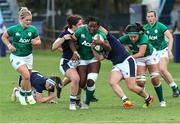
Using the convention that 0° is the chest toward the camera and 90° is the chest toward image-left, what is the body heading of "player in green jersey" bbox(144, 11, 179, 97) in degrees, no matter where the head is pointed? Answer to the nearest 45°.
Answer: approximately 45°

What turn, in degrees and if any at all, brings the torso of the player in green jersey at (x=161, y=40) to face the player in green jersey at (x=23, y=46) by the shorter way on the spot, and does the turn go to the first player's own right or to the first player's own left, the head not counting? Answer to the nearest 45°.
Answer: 0° — they already face them

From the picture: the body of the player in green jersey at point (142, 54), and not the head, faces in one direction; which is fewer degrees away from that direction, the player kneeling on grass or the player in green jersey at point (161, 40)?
the player kneeling on grass

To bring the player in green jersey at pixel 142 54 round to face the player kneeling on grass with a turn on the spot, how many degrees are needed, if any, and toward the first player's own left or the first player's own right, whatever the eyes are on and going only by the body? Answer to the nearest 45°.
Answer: approximately 45° to the first player's own right

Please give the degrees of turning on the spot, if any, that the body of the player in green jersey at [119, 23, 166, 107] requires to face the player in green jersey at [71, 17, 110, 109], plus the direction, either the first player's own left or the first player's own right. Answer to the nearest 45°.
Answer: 0° — they already face them

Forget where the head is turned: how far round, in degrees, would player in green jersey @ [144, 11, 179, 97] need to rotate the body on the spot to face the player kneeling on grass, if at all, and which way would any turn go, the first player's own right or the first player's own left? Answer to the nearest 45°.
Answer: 0° — they already face them
